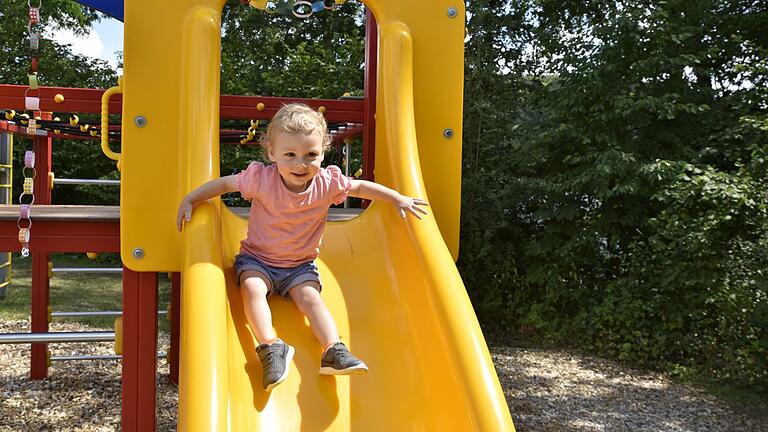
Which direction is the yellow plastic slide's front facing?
toward the camera

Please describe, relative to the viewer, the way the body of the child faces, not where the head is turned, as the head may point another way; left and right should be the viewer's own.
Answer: facing the viewer

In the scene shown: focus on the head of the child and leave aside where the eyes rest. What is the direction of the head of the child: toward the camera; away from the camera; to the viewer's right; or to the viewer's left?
toward the camera
